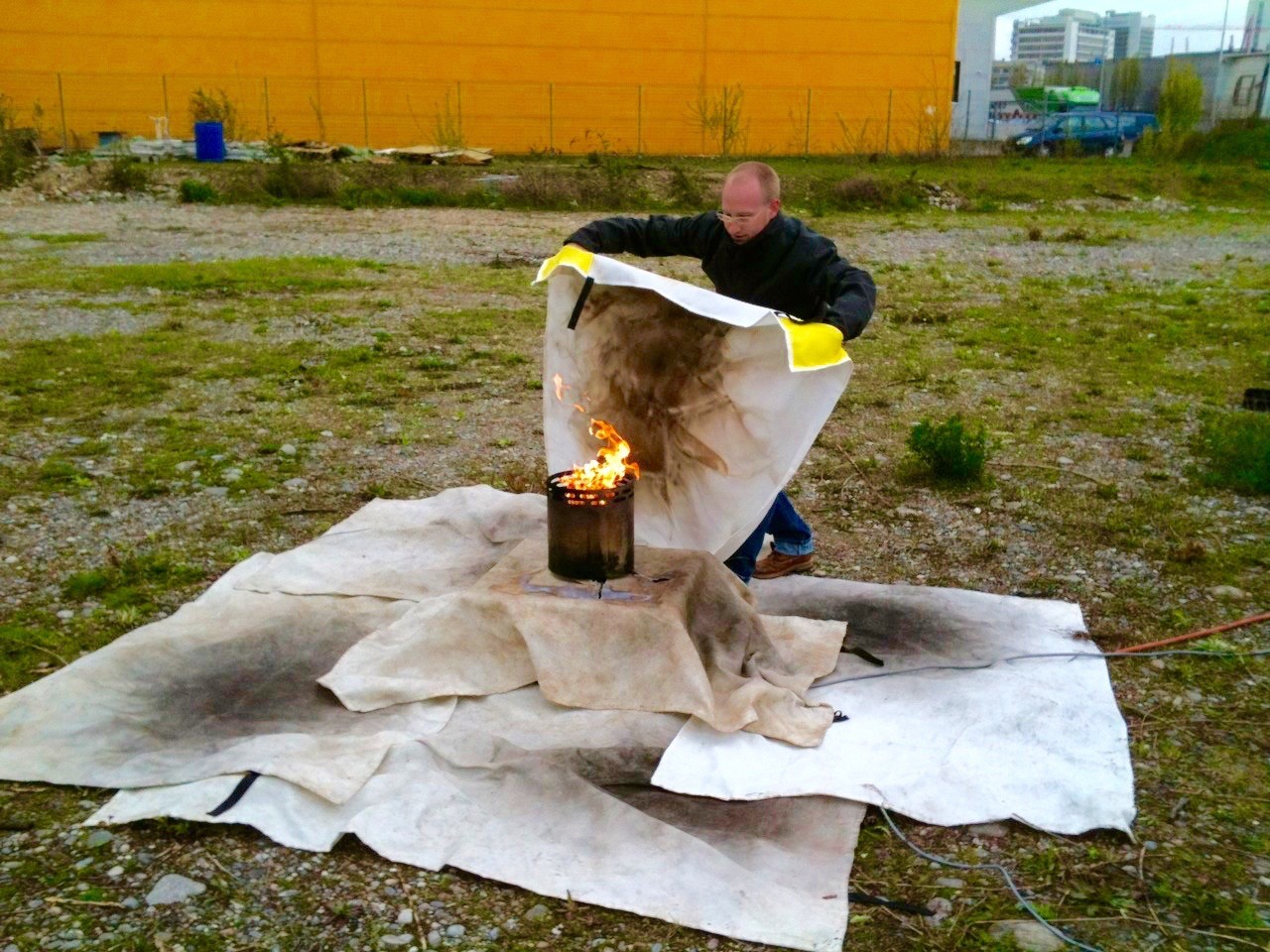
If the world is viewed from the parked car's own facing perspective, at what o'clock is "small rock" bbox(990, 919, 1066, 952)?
The small rock is roughly at 9 o'clock from the parked car.

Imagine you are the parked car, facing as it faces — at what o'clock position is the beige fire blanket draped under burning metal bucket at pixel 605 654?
The beige fire blanket draped under burning metal bucket is roughly at 9 o'clock from the parked car.

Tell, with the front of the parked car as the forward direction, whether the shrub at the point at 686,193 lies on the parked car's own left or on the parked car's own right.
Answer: on the parked car's own left

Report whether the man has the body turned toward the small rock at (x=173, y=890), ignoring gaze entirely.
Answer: yes

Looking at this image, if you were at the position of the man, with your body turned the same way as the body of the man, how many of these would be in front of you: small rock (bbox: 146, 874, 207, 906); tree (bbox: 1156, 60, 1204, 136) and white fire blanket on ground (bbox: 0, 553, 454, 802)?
2

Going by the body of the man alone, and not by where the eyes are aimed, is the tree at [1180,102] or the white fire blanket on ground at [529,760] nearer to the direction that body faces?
the white fire blanket on ground

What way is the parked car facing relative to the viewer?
to the viewer's left

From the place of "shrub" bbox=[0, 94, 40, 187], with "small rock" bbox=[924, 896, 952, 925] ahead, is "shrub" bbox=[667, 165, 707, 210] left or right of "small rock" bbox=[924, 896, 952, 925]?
left

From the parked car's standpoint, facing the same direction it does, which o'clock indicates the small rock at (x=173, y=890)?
The small rock is roughly at 9 o'clock from the parked car.

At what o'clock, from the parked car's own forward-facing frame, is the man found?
The man is roughly at 9 o'clock from the parked car.

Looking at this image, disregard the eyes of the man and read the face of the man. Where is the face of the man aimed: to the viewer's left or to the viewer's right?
to the viewer's left

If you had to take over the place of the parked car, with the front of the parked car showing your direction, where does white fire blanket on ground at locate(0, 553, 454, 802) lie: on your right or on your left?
on your left
